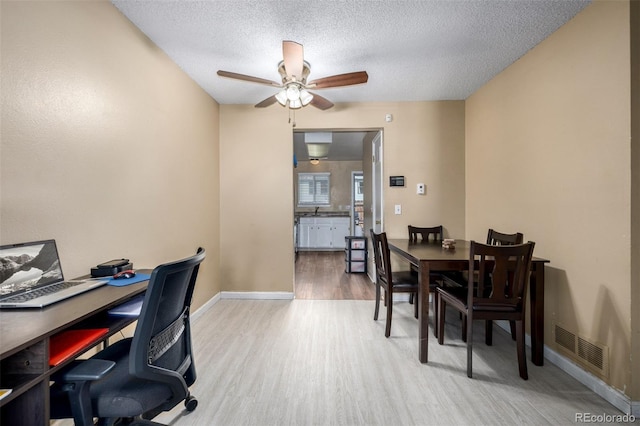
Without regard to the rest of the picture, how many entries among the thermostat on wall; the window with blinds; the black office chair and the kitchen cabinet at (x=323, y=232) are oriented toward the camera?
3

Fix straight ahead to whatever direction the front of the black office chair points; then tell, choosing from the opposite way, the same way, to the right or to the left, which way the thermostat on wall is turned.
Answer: to the left

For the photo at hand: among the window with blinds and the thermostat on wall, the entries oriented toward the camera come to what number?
2

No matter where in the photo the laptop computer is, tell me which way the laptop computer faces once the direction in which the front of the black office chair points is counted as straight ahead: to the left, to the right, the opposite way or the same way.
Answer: the opposite way

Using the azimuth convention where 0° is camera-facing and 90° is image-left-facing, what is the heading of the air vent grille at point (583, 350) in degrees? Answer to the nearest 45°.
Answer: approximately 45°

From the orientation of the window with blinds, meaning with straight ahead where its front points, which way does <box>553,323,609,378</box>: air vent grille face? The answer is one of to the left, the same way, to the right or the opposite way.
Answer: to the right

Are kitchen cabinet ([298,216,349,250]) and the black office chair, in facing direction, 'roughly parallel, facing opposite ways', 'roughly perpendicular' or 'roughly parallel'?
roughly perpendicular

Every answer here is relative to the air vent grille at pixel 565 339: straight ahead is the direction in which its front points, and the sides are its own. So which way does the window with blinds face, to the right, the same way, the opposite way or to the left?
to the left
